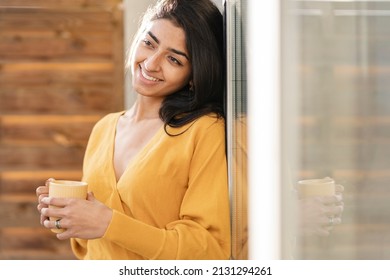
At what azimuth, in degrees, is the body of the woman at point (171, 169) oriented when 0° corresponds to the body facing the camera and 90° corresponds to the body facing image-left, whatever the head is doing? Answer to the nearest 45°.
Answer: approximately 45°
